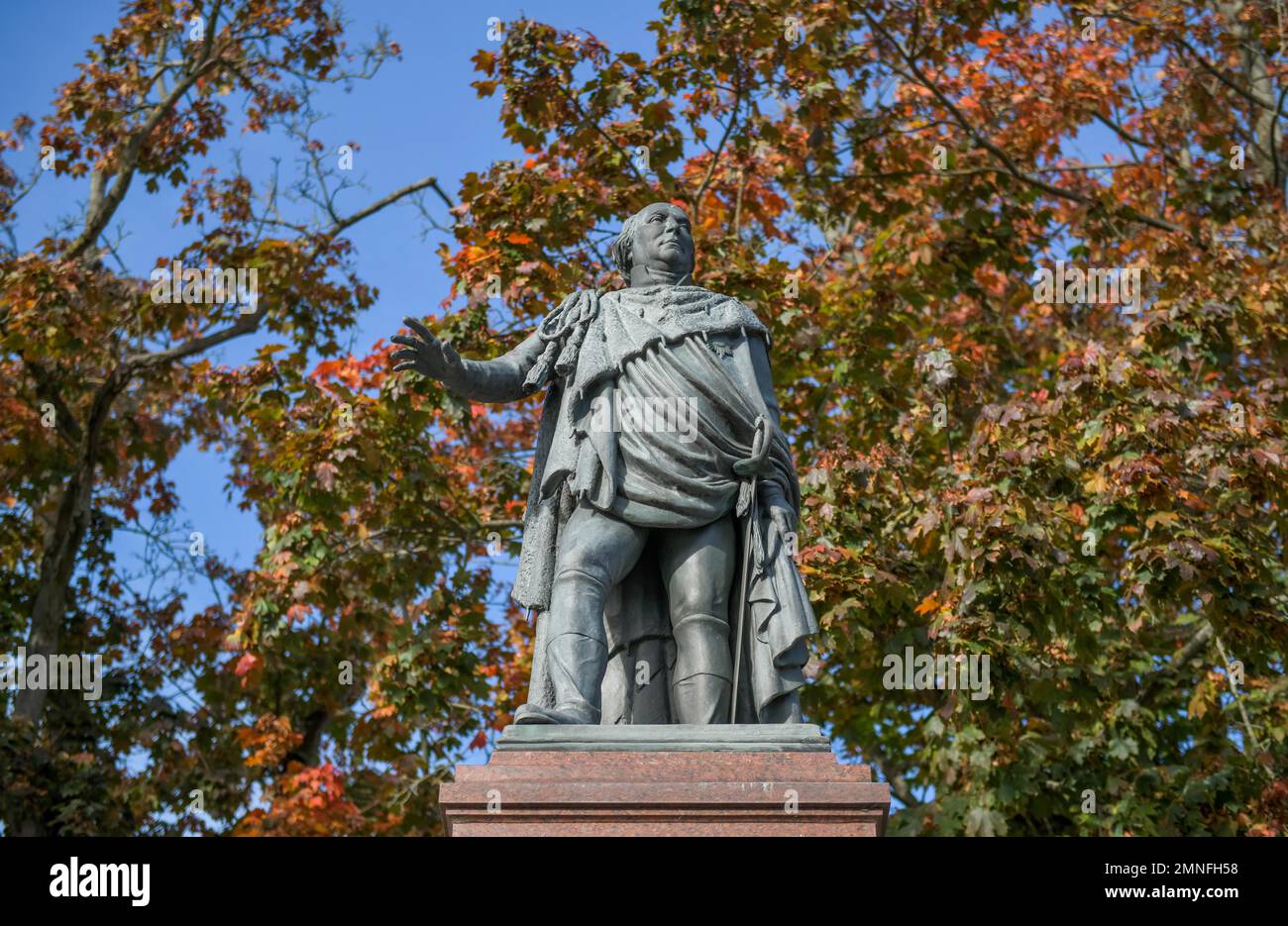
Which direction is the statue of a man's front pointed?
toward the camera

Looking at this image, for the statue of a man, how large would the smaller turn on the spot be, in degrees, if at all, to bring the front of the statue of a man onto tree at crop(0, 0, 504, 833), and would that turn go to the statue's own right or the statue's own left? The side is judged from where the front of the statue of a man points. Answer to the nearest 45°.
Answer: approximately 180°

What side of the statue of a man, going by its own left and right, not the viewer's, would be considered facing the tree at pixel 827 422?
back
